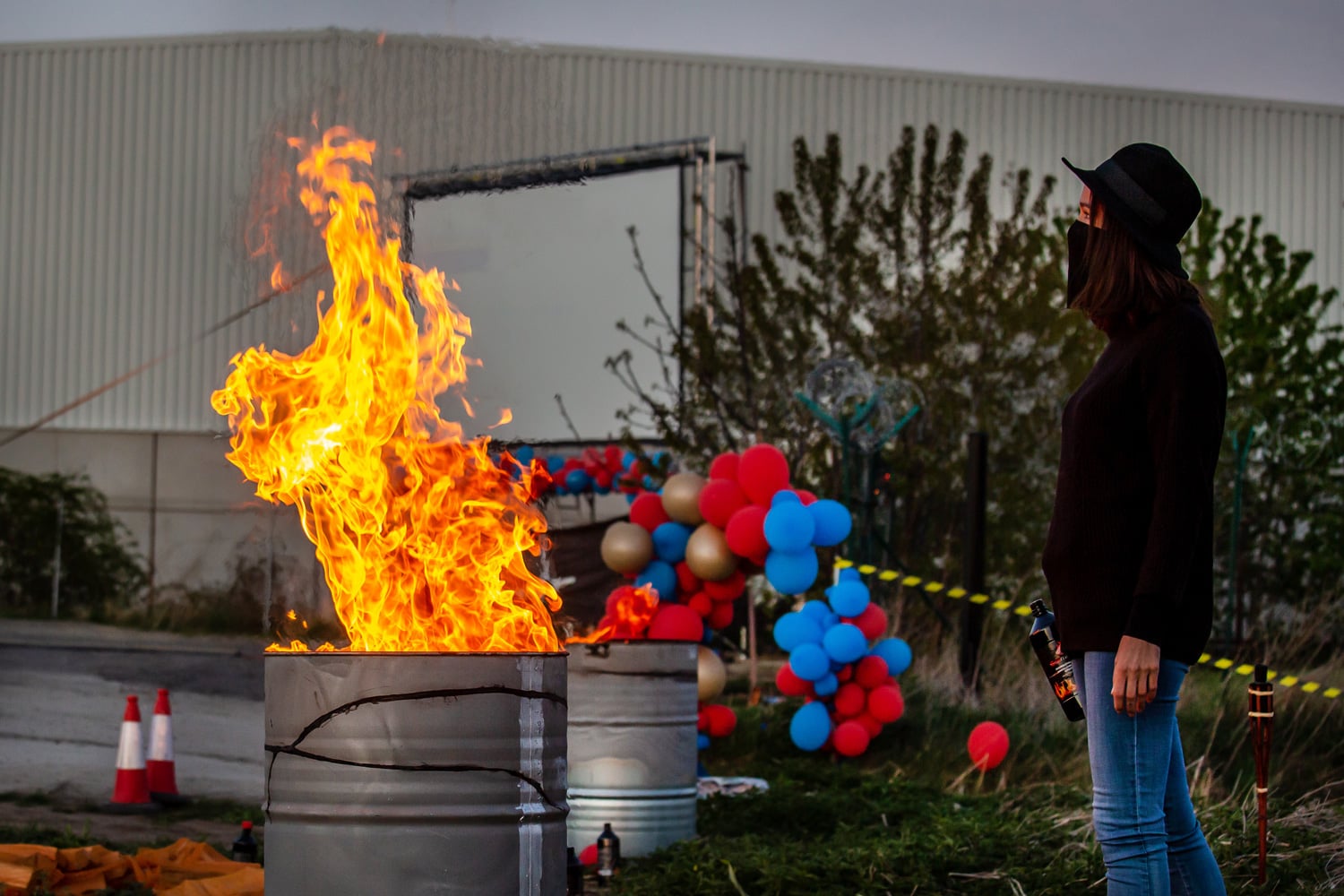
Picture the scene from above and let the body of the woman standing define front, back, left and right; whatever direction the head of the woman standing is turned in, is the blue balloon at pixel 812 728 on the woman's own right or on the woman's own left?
on the woman's own right

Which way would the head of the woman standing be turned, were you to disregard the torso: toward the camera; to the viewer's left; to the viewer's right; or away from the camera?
to the viewer's left

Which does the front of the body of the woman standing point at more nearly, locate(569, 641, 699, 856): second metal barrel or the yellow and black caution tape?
the second metal barrel

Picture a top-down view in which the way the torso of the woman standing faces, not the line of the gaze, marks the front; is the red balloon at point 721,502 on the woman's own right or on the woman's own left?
on the woman's own right

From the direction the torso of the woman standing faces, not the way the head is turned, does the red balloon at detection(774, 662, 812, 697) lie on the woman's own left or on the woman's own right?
on the woman's own right

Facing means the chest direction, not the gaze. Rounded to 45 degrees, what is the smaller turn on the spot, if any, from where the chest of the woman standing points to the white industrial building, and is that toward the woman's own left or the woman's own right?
approximately 45° to the woman's own right

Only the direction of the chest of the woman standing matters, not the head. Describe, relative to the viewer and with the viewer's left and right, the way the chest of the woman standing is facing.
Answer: facing to the left of the viewer

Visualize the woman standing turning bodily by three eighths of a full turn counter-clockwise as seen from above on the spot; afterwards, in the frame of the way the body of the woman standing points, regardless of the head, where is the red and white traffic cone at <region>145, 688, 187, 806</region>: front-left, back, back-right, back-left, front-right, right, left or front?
back
